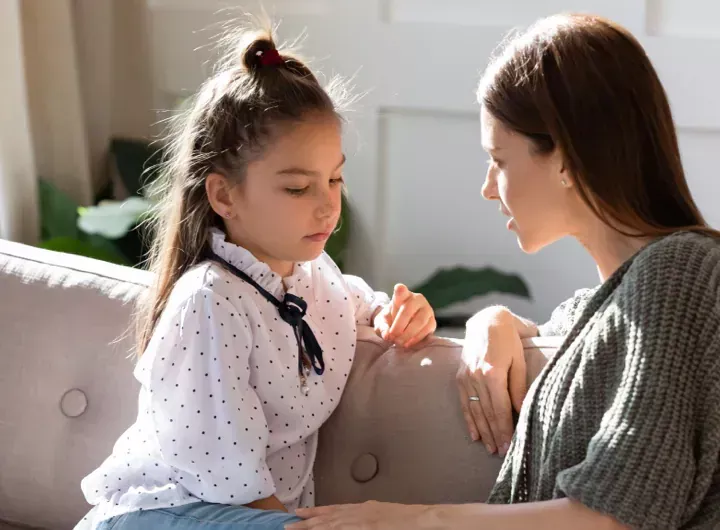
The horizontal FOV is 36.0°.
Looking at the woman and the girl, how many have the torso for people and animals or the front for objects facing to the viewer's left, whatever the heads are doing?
1

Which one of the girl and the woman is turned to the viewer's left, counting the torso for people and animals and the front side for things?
the woman

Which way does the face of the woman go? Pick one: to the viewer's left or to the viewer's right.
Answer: to the viewer's left

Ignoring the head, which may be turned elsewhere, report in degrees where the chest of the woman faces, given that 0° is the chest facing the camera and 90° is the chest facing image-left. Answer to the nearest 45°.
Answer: approximately 90°

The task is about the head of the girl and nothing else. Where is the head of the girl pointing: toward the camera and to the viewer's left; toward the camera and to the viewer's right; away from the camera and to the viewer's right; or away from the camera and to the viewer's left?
toward the camera and to the viewer's right

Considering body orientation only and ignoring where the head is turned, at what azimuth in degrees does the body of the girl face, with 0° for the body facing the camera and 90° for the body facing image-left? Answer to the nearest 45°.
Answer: approximately 315°
